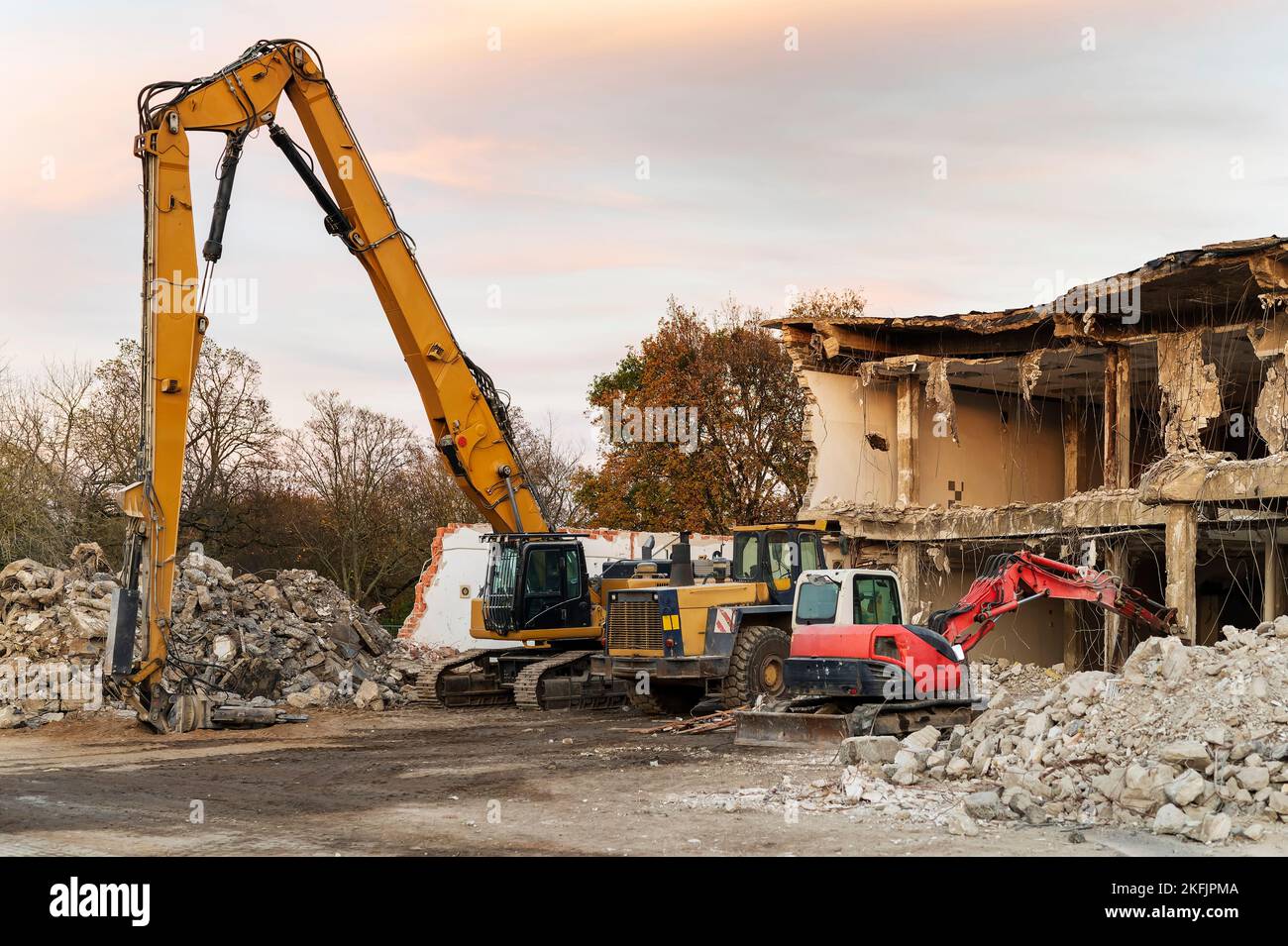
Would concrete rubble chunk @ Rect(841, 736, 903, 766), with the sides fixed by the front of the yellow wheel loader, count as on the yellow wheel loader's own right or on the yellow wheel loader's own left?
on the yellow wheel loader's own right

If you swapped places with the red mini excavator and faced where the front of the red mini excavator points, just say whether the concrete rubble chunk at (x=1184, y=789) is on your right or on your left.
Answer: on your right

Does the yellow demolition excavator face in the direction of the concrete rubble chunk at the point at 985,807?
no

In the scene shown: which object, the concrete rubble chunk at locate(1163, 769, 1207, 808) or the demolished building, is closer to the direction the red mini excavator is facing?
the demolished building

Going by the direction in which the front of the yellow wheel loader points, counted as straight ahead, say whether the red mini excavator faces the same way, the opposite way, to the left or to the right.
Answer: the same way

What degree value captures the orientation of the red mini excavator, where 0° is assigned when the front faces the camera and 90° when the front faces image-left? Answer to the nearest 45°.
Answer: approximately 225°

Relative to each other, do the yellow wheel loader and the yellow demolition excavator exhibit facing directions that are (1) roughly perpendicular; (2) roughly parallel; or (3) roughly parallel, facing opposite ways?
roughly parallel, facing opposite ways

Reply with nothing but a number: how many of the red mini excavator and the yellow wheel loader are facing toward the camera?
0

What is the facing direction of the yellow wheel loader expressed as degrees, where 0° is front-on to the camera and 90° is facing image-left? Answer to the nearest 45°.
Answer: approximately 225°

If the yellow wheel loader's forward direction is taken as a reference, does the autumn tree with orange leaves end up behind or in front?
in front

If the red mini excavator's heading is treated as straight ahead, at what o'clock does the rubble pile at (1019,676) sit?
The rubble pile is roughly at 11 o'clock from the red mini excavator.

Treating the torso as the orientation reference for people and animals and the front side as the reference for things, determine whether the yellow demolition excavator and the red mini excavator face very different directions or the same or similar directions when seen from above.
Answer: very different directions
